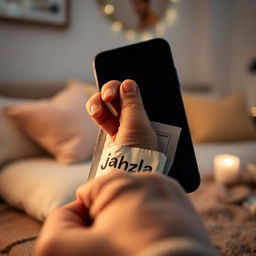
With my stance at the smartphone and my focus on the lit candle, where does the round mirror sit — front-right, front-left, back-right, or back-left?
front-left

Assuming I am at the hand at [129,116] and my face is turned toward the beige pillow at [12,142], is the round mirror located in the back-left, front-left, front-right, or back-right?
front-right

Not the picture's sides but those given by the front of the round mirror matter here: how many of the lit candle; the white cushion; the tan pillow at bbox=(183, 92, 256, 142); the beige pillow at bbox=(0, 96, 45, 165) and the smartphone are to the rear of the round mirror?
0

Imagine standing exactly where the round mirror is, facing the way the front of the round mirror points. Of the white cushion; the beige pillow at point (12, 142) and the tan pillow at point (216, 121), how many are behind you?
0

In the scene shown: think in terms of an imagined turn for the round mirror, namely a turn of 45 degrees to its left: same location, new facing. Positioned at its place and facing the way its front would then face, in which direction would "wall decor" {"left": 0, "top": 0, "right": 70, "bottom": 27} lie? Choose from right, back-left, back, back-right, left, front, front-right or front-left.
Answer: right

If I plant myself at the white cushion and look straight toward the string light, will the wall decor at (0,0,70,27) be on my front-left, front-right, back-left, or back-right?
front-left

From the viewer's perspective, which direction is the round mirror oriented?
toward the camera

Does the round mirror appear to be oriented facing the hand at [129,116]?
yes

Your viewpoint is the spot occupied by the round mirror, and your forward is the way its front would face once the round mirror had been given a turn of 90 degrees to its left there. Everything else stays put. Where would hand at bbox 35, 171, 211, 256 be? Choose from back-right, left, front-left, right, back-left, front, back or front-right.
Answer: right

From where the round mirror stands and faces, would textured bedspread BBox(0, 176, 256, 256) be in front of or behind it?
in front

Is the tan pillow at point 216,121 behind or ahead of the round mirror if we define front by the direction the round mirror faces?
ahead

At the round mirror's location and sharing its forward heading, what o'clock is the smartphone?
The smartphone is roughly at 12 o'clock from the round mirror.

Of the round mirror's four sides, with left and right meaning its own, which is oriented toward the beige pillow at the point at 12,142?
front
